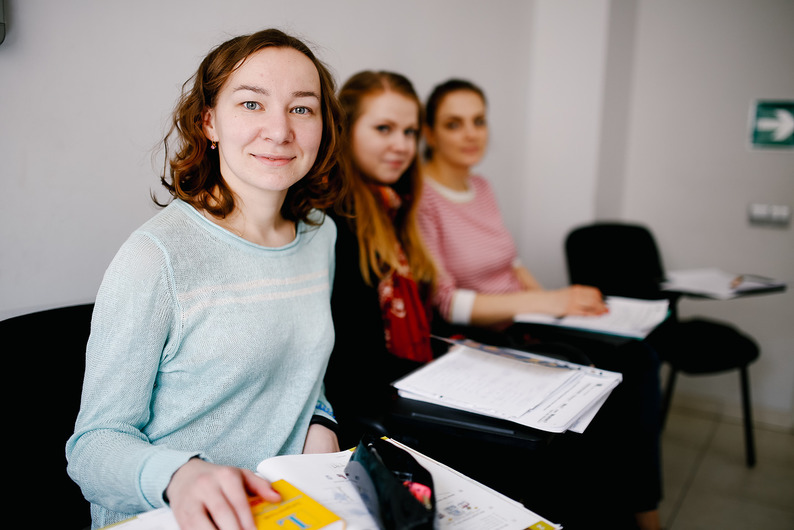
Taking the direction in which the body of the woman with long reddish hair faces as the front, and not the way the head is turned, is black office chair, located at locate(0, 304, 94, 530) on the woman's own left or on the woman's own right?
on the woman's own right

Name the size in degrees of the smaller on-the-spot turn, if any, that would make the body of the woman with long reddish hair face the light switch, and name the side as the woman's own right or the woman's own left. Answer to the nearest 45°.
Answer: approximately 90° to the woman's own left

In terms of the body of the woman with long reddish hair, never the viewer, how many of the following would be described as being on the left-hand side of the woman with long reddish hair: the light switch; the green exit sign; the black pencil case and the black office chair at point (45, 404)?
2

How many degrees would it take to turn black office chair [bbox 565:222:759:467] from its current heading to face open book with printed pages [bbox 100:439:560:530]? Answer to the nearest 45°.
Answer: approximately 45° to its right

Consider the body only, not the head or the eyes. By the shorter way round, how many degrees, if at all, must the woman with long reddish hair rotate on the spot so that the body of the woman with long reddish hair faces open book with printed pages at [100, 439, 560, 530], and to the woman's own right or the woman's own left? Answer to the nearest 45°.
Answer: approximately 45° to the woman's own right
